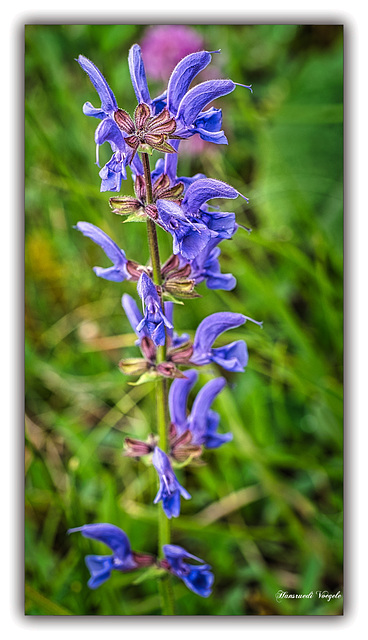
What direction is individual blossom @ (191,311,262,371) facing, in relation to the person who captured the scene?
facing to the right of the viewer

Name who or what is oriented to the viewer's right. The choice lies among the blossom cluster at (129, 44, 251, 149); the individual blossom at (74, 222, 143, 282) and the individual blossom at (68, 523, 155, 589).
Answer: the blossom cluster at (129, 44, 251, 149)

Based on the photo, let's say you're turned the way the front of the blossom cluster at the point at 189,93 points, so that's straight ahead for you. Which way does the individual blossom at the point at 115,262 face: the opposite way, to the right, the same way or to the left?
the opposite way

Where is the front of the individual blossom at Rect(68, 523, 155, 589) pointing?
to the viewer's left

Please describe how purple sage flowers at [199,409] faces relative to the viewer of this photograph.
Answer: facing to the right of the viewer

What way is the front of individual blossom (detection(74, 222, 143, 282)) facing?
to the viewer's left
